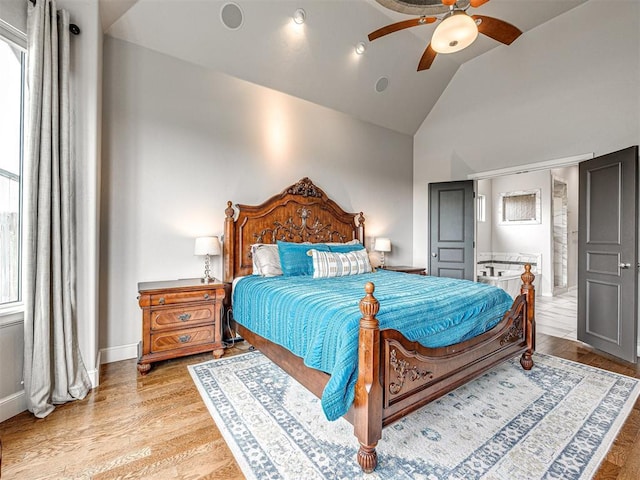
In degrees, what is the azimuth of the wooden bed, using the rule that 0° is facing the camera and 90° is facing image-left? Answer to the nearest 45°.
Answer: approximately 315°

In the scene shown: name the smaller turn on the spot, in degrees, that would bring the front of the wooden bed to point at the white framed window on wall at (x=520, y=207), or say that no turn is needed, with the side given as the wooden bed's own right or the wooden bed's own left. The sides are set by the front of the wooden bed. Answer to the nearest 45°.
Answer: approximately 90° to the wooden bed's own left

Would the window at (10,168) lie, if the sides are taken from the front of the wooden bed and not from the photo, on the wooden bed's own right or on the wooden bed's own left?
on the wooden bed's own right

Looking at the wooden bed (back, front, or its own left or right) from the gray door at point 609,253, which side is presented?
left

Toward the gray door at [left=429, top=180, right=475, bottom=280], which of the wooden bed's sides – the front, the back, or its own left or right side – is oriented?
left
